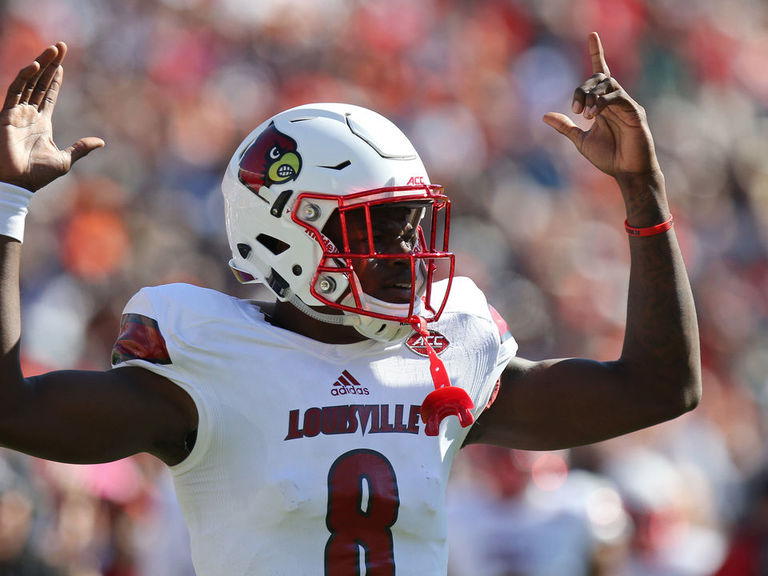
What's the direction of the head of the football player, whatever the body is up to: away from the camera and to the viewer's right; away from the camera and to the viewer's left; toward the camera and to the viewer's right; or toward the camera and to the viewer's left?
toward the camera and to the viewer's right

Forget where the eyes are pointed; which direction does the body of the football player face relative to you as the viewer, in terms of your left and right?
facing the viewer and to the right of the viewer
